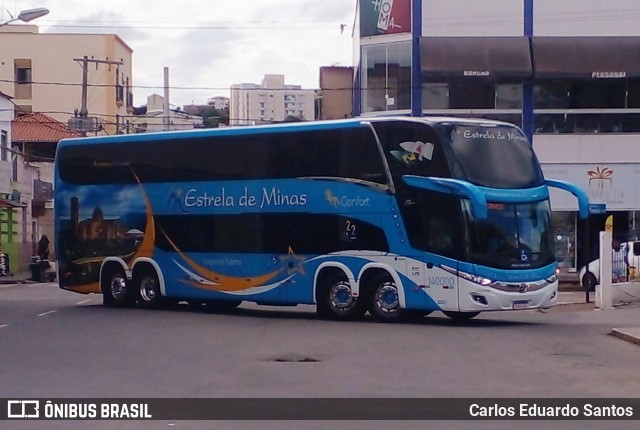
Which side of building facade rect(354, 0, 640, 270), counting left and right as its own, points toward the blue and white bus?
front

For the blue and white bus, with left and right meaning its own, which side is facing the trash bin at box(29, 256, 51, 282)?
back

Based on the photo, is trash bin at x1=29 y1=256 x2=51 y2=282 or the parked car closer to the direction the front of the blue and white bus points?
the parked car

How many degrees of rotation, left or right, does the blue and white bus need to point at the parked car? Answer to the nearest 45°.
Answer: approximately 90° to its left

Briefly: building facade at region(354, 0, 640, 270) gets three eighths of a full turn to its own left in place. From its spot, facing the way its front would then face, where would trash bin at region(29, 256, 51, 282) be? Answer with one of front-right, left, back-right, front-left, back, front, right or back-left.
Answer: back-left

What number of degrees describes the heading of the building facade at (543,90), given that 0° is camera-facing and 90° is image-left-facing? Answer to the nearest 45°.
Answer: approximately 0°

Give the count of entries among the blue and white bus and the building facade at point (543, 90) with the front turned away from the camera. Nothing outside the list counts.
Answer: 0
